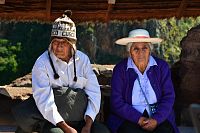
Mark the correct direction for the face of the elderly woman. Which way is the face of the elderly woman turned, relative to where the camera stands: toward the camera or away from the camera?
toward the camera

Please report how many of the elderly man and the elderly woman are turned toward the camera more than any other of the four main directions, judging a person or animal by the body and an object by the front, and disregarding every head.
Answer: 2

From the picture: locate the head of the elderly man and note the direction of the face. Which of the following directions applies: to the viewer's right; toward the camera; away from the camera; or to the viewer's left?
toward the camera

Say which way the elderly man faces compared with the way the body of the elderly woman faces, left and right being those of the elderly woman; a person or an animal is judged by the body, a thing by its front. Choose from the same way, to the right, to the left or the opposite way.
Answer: the same way

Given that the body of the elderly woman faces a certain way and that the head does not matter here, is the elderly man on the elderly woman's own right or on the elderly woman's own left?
on the elderly woman's own right

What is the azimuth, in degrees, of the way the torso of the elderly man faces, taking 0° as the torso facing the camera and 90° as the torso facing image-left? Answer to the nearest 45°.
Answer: approximately 0°

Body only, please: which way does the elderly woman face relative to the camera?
toward the camera

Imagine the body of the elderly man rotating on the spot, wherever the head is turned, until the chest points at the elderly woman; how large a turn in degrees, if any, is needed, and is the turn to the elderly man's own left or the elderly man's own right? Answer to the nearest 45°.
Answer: approximately 90° to the elderly man's own left
